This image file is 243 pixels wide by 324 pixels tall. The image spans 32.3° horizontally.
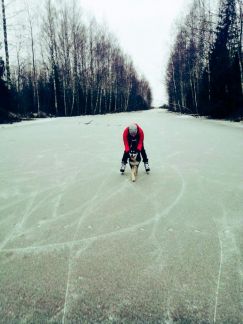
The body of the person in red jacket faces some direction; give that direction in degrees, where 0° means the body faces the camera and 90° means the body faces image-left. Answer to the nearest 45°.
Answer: approximately 0°

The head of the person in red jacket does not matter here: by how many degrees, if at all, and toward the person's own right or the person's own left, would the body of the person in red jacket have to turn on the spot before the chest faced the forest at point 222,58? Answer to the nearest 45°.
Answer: approximately 180°
